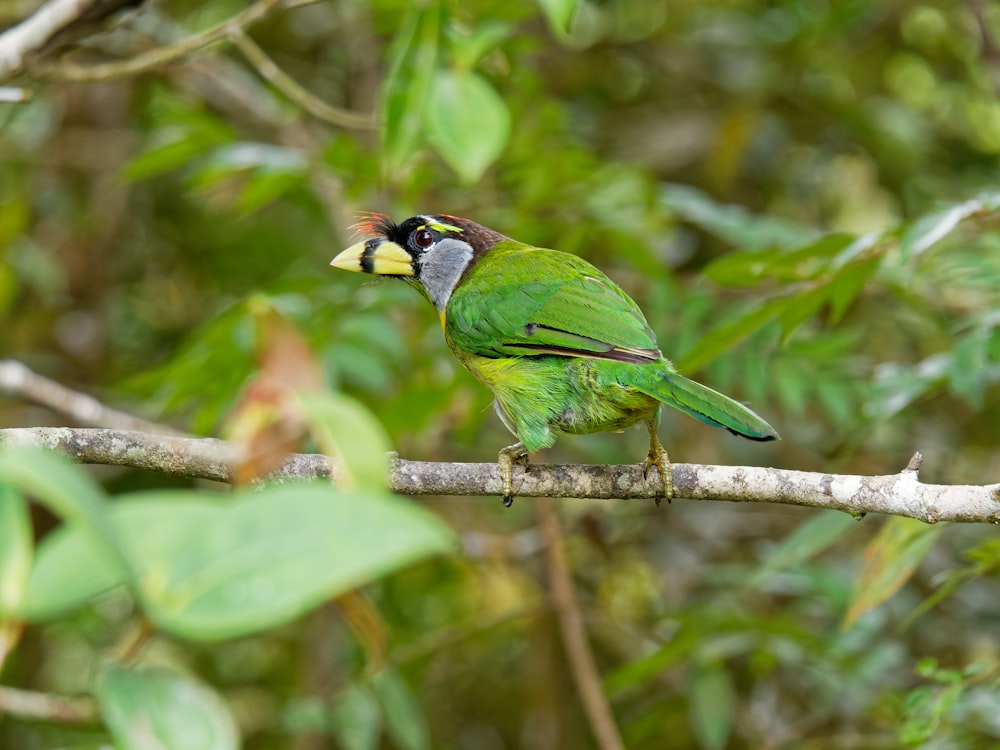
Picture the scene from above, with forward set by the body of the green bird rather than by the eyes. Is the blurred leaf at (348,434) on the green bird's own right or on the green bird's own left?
on the green bird's own left

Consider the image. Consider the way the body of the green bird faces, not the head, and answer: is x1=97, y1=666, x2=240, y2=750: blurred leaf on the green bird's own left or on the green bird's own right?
on the green bird's own left

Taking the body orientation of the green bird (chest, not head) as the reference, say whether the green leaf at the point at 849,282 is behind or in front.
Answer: behind

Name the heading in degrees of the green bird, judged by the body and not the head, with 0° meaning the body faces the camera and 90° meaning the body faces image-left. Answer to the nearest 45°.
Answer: approximately 90°
